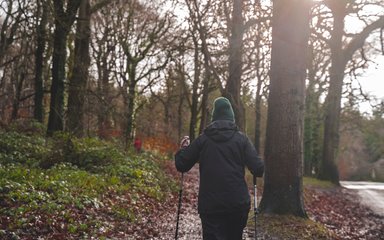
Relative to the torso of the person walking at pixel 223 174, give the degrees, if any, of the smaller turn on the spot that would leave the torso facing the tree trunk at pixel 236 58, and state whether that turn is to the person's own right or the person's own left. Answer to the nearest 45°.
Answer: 0° — they already face it

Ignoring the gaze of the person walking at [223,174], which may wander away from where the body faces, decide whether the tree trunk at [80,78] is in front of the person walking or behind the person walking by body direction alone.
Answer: in front

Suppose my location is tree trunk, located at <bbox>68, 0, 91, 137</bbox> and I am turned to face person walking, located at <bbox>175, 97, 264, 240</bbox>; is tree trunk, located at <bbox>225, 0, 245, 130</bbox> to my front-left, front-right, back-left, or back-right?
front-left

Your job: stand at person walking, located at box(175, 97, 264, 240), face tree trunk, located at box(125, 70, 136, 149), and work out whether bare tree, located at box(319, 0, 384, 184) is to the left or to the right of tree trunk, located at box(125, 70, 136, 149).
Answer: right

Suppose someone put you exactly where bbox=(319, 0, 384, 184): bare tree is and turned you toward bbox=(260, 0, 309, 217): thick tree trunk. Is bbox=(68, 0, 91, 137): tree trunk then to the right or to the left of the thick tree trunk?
right

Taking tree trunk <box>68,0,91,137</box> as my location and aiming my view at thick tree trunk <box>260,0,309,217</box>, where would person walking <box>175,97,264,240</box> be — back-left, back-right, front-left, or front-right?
front-right

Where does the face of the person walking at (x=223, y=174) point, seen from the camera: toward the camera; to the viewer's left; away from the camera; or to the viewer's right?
away from the camera

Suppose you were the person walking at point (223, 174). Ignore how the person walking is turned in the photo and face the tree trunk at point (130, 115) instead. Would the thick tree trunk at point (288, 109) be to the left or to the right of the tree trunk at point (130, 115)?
right

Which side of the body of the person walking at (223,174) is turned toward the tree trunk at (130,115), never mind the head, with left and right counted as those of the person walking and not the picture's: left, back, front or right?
front

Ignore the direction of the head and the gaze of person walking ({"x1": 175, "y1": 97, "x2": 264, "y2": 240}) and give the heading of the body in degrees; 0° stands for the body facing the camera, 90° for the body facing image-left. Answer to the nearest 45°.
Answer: approximately 180°

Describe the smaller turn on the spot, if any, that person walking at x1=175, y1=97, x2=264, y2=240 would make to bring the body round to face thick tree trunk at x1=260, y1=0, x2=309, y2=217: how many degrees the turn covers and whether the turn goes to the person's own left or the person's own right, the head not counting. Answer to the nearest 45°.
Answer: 0° — they already face it

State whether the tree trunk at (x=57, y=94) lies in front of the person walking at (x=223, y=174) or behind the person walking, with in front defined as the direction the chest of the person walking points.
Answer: in front
